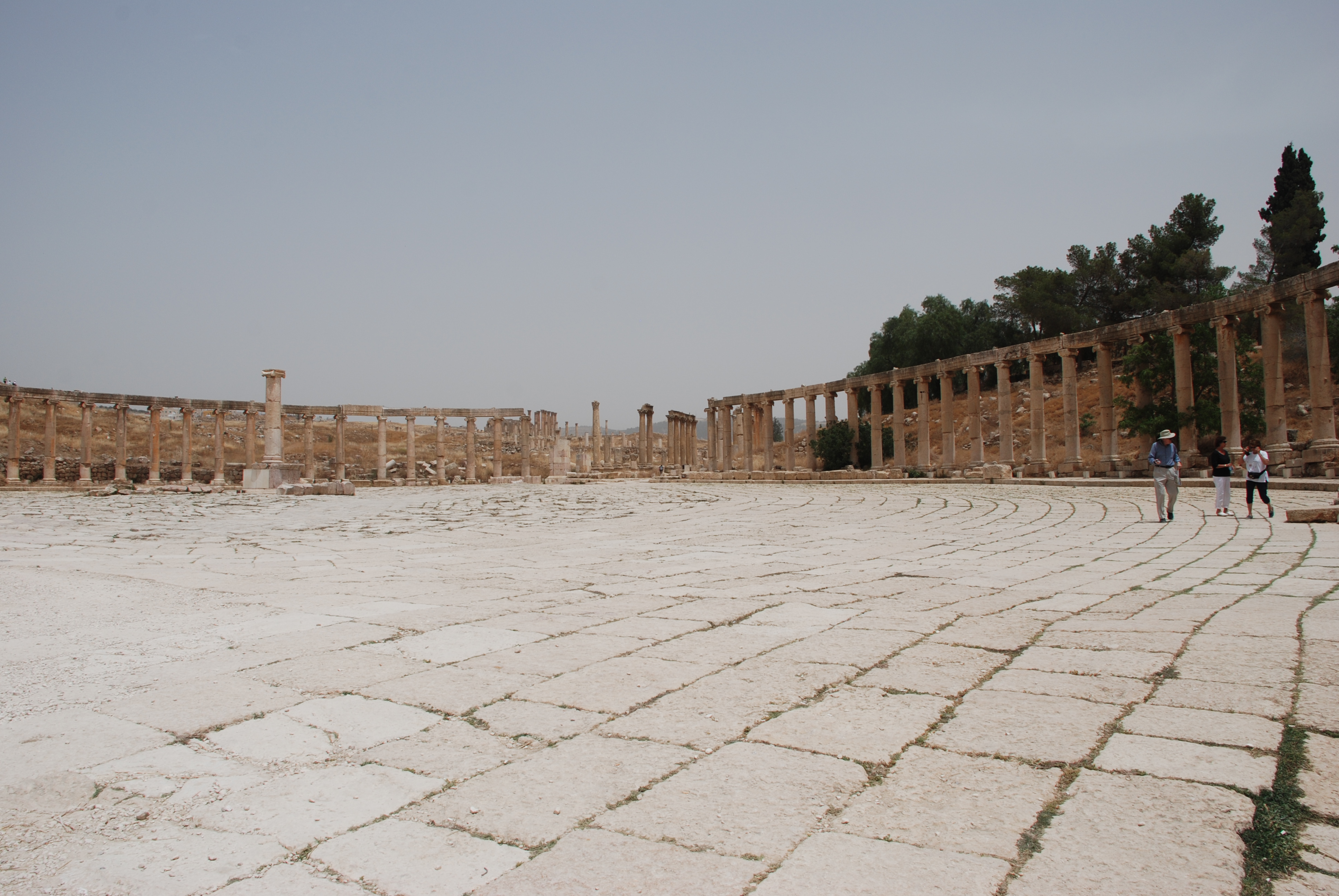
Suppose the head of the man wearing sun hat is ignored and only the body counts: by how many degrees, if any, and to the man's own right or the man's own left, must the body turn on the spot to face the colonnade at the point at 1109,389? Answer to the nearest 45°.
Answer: approximately 180°

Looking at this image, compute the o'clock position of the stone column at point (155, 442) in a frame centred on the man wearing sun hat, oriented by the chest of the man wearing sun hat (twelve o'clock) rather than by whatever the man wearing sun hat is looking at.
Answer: The stone column is roughly at 3 o'clock from the man wearing sun hat.

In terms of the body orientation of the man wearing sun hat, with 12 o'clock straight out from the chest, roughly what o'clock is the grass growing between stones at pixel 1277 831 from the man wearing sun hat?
The grass growing between stones is roughly at 12 o'clock from the man wearing sun hat.

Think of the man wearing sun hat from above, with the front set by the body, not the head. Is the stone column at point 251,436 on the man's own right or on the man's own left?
on the man's own right

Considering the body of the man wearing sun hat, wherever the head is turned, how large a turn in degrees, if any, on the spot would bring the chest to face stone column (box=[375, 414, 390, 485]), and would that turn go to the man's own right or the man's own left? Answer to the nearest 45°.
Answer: approximately 90° to the man's own right

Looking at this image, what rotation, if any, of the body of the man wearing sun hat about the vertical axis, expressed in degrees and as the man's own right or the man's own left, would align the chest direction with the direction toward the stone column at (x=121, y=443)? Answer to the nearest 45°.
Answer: approximately 90° to the man's own right

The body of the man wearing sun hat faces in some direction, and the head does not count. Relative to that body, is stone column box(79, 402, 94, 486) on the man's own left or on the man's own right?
on the man's own right

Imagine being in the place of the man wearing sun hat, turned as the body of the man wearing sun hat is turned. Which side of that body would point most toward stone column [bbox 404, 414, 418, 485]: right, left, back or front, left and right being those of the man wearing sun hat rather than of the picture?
right

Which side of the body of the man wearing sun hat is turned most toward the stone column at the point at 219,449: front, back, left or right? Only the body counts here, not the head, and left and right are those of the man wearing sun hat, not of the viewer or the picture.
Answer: right

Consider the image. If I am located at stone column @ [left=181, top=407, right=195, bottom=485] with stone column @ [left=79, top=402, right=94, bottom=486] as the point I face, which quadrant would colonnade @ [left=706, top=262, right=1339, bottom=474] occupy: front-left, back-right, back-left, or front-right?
back-left

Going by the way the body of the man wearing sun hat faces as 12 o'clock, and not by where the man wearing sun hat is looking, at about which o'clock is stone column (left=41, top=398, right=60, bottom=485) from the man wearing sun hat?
The stone column is roughly at 3 o'clock from the man wearing sun hat.

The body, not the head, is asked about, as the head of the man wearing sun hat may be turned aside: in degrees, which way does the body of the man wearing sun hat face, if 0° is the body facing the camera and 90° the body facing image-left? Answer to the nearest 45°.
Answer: approximately 0°

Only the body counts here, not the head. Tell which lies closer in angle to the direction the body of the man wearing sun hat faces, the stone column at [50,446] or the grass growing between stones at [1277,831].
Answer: the grass growing between stones
